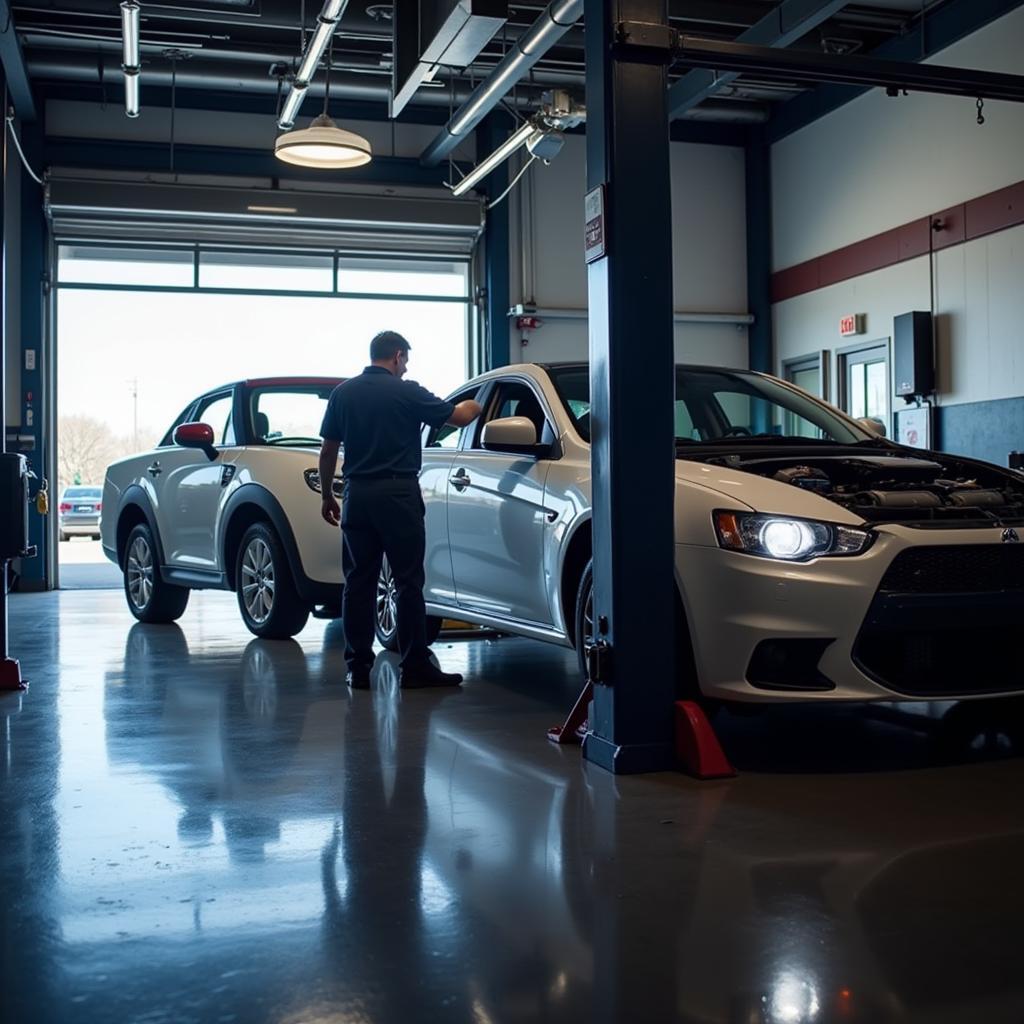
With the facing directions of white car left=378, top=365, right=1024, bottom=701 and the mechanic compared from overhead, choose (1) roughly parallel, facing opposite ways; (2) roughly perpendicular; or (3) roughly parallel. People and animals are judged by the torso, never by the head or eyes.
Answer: roughly perpendicular

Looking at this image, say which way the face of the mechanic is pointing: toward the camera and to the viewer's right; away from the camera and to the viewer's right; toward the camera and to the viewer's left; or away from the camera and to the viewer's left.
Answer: away from the camera and to the viewer's right

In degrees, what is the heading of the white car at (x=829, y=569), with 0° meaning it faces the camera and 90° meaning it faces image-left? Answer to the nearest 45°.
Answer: approximately 315°

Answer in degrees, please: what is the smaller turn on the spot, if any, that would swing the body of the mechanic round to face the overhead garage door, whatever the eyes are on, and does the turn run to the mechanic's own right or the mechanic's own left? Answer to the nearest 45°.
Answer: approximately 45° to the mechanic's own left

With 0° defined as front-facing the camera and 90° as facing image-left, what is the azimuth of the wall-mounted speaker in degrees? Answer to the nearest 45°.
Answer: approximately 45°

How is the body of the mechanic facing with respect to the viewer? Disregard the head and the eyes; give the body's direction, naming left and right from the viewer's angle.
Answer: facing away from the viewer and to the right of the viewer

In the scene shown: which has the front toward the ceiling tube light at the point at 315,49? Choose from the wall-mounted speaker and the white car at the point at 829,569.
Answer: the wall-mounted speaker

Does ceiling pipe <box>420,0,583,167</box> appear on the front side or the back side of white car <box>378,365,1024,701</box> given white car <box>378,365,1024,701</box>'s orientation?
on the back side

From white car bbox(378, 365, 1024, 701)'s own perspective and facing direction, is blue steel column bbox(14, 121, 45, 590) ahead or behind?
behind
